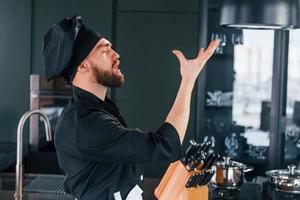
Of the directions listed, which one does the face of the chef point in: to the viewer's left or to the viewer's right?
to the viewer's right

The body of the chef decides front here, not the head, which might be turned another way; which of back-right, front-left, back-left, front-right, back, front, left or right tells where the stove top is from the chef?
front-left

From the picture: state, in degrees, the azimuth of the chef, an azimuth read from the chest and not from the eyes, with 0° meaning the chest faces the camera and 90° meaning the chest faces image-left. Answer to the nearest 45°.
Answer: approximately 270°

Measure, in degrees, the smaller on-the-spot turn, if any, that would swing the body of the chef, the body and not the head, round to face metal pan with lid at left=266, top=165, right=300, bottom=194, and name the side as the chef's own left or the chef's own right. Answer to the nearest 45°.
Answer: approximately 45° to the chef's own left

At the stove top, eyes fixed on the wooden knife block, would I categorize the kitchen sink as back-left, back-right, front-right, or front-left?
front-right

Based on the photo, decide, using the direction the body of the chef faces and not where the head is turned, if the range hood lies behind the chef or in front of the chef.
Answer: in front

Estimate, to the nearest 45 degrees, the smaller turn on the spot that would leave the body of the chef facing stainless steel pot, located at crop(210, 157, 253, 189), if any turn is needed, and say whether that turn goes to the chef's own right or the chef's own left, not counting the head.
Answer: approximately 45° to the chef's own left
